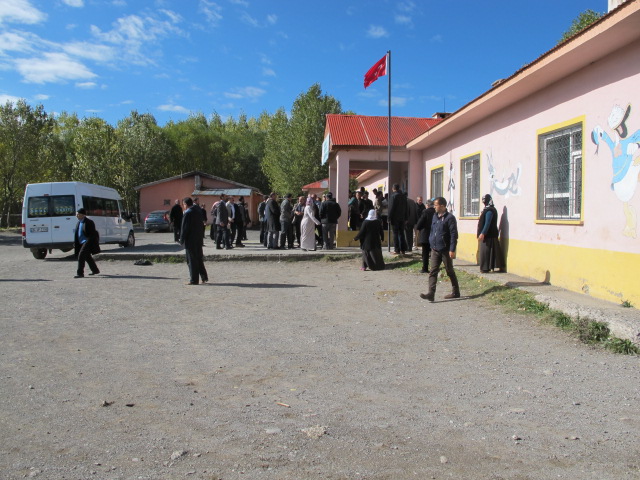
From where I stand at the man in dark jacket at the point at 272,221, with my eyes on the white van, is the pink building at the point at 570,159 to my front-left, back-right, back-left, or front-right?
back-left

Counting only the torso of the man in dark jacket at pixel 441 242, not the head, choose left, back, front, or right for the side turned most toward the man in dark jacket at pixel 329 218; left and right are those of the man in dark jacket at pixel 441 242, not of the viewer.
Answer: right

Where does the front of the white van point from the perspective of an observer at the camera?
facing away from the viewer and to the right of the viewer

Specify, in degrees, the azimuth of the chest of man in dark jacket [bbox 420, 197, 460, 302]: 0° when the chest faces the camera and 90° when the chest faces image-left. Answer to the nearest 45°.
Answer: approximately 45°

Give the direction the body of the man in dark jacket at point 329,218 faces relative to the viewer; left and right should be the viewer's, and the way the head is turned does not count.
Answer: facing away from the viewer

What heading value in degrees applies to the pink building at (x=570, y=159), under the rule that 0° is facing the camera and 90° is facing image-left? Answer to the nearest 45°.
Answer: approximately 45°
